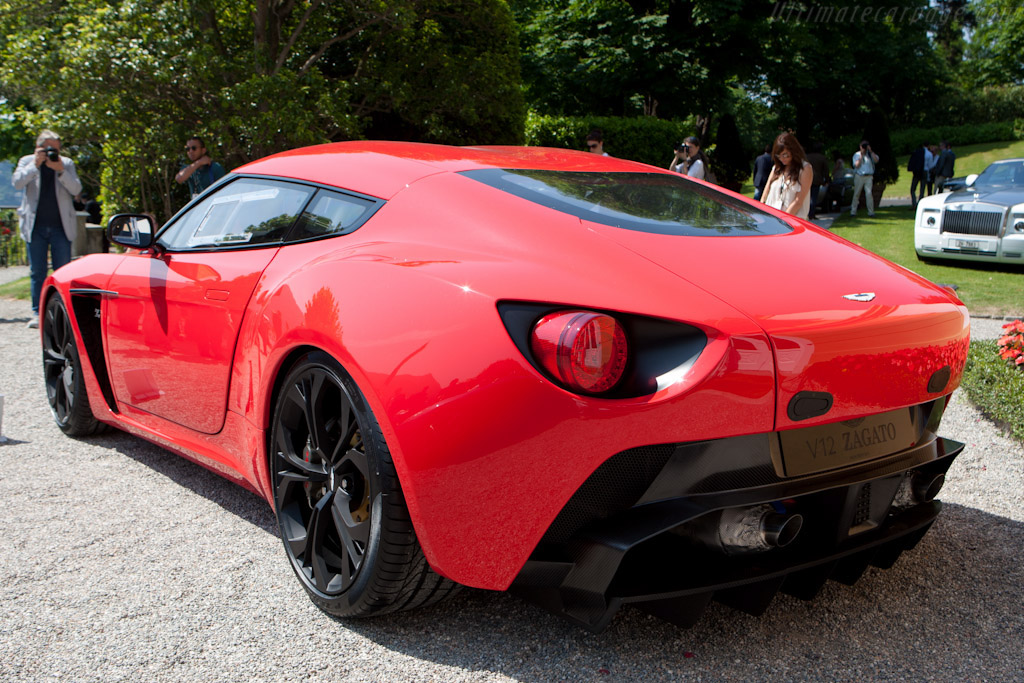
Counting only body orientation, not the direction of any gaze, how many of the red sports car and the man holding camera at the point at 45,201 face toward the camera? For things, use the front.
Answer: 1

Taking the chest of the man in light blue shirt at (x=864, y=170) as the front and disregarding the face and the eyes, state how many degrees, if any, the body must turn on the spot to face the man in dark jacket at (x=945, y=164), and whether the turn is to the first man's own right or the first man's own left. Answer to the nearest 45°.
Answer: approximately 135° to the first man's own left

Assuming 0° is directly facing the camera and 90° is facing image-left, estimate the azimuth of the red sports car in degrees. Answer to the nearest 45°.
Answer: approximately 135°

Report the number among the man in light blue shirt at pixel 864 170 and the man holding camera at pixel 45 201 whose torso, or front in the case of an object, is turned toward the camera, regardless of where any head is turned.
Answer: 2

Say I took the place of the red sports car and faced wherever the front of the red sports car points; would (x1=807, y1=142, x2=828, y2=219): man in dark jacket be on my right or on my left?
on my right

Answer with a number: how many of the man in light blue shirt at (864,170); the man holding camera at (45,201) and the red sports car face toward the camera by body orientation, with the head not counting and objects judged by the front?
2

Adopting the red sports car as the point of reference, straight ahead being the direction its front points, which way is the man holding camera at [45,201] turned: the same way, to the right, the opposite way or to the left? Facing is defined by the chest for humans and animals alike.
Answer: the opposite way

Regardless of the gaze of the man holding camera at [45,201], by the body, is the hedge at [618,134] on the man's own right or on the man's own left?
on the man's own left
